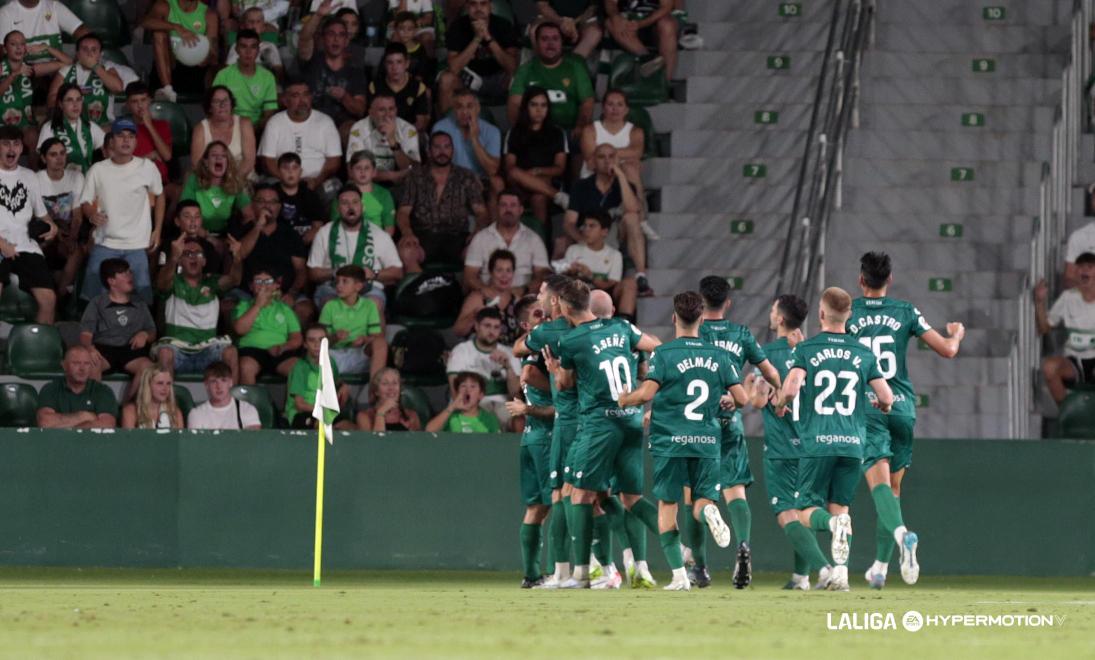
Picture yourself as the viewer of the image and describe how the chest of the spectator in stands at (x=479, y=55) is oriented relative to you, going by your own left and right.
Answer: facing the viewer

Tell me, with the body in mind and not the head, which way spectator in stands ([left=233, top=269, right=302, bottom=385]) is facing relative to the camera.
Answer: toward the camera

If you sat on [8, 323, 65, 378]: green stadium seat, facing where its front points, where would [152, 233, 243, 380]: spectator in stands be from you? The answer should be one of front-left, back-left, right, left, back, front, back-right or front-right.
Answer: left

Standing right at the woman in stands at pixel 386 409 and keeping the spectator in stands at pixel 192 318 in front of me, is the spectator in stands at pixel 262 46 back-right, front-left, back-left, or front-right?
front-right

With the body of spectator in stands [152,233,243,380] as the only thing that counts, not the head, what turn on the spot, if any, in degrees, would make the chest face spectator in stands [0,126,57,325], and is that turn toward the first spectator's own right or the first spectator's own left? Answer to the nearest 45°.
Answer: approximately 90° to the first spectator's own right

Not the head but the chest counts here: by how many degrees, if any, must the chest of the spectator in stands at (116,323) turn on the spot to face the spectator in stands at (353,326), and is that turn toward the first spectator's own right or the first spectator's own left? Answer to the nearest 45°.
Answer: approximately 90° to the first spectator's own left

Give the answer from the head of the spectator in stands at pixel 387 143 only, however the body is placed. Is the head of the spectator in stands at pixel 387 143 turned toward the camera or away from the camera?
toward the camera

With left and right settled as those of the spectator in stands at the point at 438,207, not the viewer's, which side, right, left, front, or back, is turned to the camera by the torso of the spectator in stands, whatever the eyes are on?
front

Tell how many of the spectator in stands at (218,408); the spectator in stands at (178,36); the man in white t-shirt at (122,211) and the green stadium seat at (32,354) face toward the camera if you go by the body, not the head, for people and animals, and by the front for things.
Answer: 4

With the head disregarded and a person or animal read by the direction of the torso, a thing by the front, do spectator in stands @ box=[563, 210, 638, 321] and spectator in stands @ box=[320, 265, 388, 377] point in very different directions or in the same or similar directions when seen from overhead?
same or similar directions

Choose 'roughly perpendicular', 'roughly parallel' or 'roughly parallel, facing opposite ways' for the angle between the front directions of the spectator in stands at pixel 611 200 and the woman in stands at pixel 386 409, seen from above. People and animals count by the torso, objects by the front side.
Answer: roughly parallel
